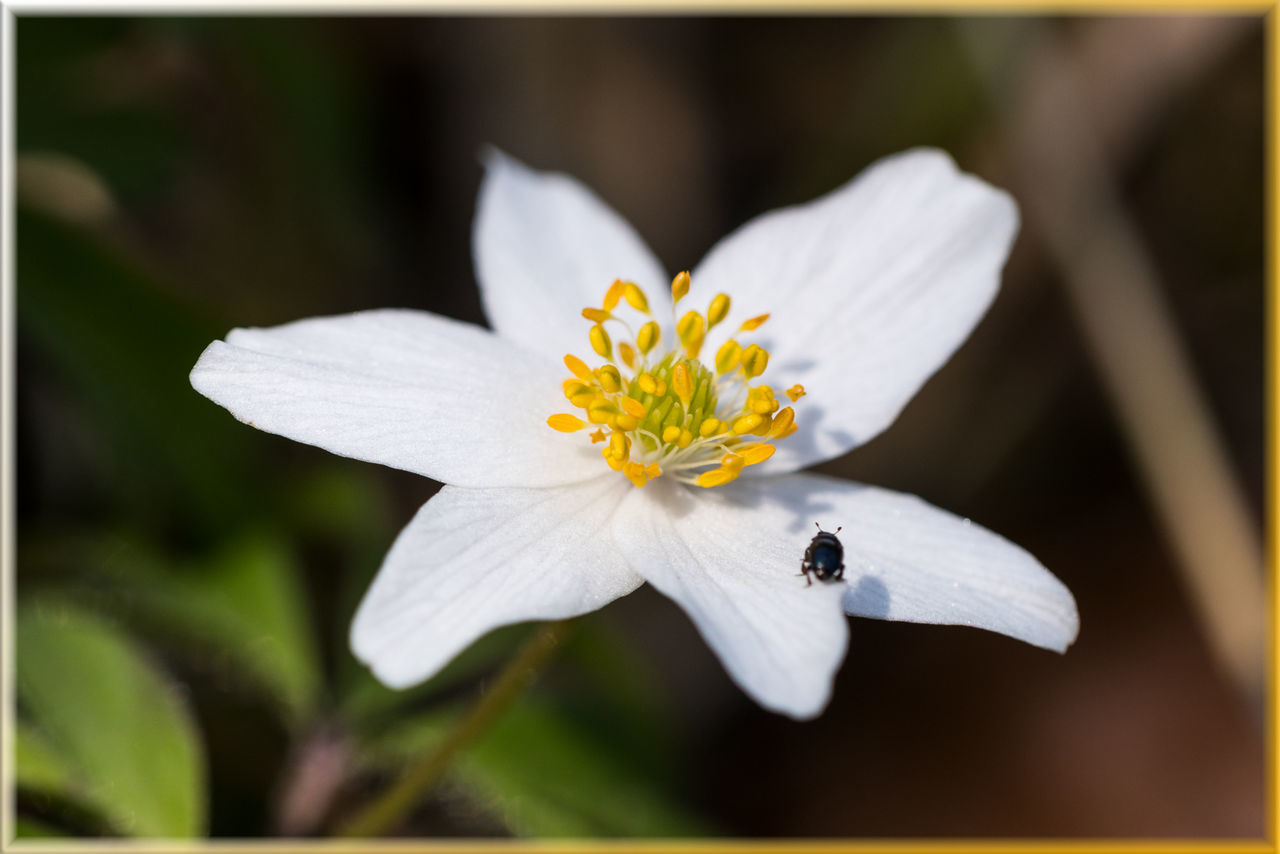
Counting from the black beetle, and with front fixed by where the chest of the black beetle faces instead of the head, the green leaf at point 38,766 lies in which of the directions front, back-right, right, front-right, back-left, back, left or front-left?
left

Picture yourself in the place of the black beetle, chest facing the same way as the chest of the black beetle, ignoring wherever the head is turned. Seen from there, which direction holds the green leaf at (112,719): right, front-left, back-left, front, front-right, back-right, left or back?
left

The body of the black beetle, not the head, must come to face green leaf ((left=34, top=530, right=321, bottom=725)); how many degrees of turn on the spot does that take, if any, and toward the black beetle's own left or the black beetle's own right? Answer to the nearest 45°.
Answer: approximately 45° to the black beetle's own left

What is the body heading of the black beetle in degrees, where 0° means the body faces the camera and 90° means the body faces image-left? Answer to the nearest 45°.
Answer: approximately 180°

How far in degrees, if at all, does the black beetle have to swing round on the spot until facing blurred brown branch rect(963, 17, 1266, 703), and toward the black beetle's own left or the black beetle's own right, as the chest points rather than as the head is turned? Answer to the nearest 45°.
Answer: approximately 45° to the black beetle's own right
